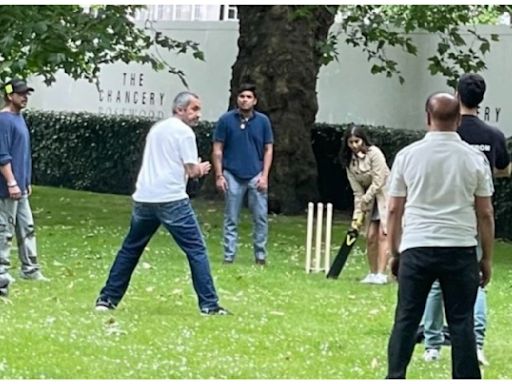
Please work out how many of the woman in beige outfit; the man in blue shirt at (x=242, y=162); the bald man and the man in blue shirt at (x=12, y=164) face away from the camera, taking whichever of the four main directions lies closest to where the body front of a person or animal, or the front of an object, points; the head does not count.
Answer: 1

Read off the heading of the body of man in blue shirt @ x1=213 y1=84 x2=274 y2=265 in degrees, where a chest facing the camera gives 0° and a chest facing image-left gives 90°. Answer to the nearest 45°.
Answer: approximately 0°

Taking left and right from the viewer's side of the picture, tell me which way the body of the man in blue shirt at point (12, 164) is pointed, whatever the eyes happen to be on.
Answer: facing to the right of the viewer

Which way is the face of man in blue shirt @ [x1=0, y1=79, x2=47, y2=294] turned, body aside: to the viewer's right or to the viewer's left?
to the viewer's right

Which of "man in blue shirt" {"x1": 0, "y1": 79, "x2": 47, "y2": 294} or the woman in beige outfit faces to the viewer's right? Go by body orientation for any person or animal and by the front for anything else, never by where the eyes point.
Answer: the man in blue shirt

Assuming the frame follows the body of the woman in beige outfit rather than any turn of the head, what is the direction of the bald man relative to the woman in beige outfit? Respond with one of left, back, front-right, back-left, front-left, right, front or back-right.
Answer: front-left

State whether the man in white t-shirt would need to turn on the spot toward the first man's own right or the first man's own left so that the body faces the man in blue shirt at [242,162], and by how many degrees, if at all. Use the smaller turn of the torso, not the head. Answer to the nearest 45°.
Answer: approximately 45° to the first man's own left

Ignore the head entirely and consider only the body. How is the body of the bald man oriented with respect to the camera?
away from the camera

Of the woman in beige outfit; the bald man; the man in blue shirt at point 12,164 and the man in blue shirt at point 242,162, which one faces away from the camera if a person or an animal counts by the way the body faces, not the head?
the bald man

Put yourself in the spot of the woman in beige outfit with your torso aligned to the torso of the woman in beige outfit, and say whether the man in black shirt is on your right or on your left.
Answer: on your left
